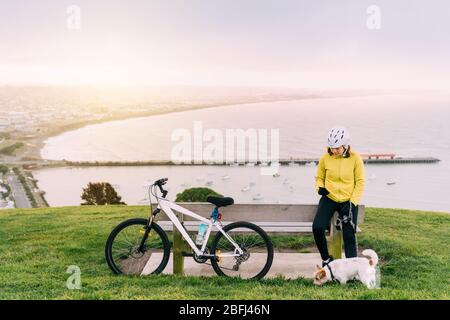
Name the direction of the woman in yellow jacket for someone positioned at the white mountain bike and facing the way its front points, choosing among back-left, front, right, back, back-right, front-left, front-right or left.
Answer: back

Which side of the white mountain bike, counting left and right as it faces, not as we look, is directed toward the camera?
left

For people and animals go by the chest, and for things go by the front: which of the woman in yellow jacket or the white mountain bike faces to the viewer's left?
the white mountain bike

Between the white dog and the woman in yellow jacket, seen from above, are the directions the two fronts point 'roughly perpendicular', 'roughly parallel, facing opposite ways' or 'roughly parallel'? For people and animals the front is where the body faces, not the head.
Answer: roughly perpendicular

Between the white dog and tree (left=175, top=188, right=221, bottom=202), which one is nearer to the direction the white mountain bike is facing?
the tree

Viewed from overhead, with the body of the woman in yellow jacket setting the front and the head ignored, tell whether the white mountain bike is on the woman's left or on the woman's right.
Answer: on the woman's right

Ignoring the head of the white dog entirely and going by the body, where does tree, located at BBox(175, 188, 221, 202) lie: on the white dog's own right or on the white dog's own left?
on the white dog's own right

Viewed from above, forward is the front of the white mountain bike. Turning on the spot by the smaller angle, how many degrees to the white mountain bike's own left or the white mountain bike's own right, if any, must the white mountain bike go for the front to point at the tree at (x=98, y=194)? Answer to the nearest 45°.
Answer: approximately 90° to the white mountain bike's own right

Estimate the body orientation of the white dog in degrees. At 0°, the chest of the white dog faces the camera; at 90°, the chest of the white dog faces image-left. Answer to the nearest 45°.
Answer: approximately 90°
